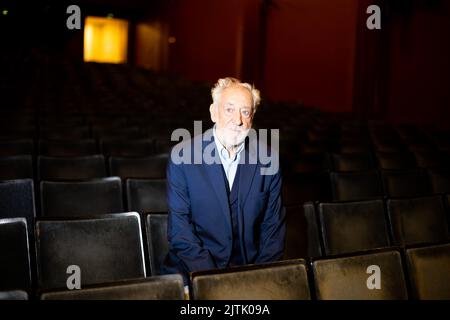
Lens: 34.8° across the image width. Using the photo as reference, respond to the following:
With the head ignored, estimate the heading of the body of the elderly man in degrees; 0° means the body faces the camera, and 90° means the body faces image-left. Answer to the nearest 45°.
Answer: approximately 0°
